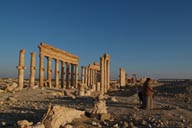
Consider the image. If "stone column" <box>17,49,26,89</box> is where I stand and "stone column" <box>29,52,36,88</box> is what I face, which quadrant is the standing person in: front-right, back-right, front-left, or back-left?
back-right
